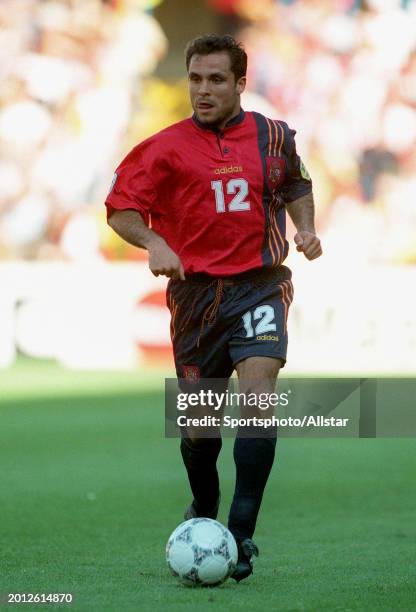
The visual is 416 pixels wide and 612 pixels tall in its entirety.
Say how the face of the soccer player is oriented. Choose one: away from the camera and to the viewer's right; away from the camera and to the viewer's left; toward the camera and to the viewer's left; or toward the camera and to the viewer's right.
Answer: toward the camera and to the viewer's left

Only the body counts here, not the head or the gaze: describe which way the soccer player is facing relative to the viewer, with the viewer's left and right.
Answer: facing the viewer
